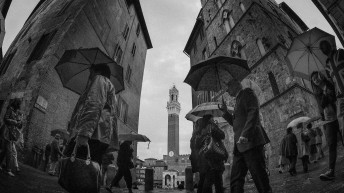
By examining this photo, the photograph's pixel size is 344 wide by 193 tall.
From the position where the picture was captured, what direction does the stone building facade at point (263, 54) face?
facing the viewer and to the left of the viewer

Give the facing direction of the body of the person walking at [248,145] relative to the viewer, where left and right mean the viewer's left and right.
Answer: facing to the left of the viewer

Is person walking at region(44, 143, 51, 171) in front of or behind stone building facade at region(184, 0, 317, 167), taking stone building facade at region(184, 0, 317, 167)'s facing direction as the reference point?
in front

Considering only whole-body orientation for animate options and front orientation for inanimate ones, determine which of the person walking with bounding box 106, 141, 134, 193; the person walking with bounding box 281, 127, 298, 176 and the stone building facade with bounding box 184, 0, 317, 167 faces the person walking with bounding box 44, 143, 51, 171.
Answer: the stone building facade

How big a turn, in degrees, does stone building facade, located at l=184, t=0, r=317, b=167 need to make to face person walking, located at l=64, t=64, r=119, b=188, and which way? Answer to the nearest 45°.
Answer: approximately 45° to its left

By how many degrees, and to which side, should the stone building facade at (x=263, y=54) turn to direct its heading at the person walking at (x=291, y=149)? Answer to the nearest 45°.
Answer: approximately 45° to its left

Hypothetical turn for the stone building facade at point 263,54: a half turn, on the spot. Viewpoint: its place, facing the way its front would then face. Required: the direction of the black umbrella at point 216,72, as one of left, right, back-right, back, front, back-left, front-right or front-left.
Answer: back-right

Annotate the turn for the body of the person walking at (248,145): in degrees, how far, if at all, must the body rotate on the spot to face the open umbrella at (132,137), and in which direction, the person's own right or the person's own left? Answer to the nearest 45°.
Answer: approximately 45° to the person's own right
